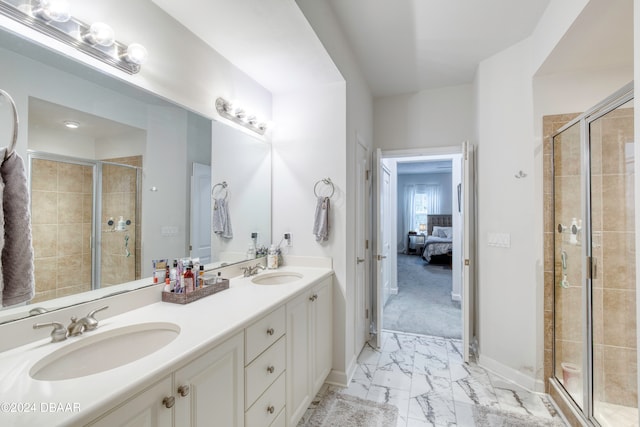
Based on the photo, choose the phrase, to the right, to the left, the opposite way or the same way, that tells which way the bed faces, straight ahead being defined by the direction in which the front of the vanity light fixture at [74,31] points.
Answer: to the right

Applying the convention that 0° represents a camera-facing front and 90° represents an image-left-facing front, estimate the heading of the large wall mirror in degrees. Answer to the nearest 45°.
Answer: approximately 315°

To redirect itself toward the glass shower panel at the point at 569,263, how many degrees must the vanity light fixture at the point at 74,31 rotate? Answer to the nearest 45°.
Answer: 0° — it already faces it

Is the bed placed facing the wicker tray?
yes

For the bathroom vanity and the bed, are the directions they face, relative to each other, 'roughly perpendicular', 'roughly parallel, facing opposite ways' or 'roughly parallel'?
roughly perpendicular

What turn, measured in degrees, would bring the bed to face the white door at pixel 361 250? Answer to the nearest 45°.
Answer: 0° — it already faces it

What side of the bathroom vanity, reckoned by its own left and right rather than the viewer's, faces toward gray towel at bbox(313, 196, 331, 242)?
left

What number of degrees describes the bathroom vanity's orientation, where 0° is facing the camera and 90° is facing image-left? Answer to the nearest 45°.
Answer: approximately 315°

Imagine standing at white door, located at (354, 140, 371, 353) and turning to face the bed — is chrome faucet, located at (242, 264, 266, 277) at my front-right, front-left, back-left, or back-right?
back-left
